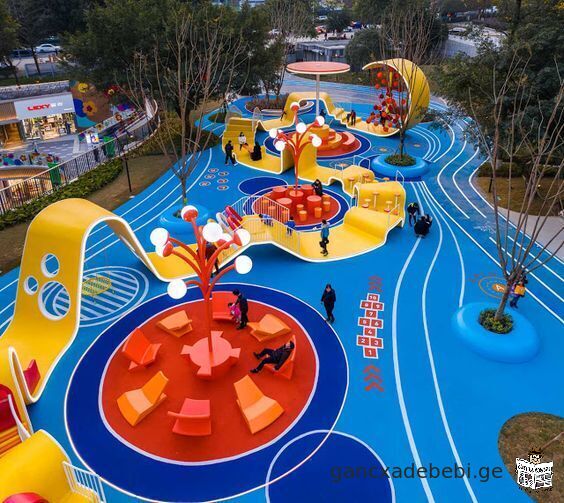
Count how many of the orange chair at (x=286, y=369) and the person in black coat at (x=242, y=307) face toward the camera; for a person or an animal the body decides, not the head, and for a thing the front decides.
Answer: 0

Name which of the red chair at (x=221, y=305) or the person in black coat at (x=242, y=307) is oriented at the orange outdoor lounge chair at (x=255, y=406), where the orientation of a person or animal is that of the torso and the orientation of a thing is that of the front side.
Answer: the red chair

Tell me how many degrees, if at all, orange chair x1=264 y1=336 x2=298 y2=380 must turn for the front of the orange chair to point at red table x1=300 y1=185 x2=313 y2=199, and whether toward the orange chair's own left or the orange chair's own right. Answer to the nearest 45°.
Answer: approximately 90° to the orange chair's own right

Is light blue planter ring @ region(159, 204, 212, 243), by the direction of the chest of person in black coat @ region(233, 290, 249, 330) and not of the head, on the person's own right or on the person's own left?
on the person's own right

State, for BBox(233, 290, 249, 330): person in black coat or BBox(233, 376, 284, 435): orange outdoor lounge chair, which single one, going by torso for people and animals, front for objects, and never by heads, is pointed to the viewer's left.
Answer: the person in black coat

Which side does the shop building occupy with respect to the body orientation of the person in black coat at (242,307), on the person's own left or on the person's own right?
on the person's own right

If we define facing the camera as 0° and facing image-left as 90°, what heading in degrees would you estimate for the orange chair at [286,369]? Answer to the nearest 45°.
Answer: approximately 90°

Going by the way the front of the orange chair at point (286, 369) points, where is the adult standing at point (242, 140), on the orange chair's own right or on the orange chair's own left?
on the orange chair's own right

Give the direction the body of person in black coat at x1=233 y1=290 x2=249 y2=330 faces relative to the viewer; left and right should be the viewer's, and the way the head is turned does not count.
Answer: facing to the left of the viewer

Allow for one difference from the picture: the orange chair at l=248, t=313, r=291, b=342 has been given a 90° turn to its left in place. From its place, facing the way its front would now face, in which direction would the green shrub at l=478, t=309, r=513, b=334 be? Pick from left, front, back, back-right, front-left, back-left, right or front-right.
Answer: front-left

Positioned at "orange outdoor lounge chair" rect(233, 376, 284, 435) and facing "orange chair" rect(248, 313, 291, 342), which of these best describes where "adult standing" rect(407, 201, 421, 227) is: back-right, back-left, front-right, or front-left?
front-right

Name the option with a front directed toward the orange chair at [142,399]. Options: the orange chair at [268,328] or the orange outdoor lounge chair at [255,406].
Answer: the orange chair at [268,328]

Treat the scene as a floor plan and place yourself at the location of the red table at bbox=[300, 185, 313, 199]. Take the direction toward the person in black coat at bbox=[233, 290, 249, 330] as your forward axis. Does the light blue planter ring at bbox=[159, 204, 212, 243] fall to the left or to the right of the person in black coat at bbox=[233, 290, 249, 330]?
right

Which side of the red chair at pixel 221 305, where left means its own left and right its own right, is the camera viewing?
front
